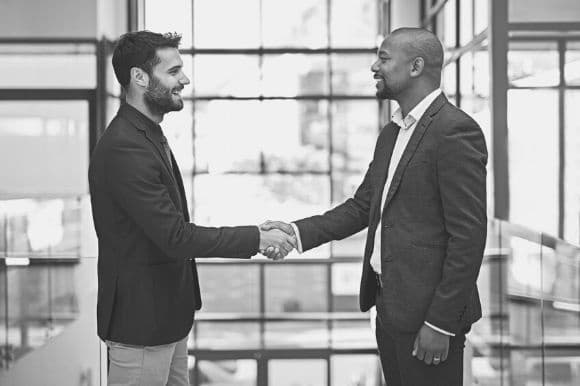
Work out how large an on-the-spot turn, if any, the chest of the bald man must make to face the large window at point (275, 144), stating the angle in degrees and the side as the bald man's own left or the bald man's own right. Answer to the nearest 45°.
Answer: approximately 90° to the bald man's own right

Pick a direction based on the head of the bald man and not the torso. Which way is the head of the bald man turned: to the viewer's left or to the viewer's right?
to the viewer's left

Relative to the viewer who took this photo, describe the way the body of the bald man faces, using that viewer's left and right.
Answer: facing to the left of the viewer
